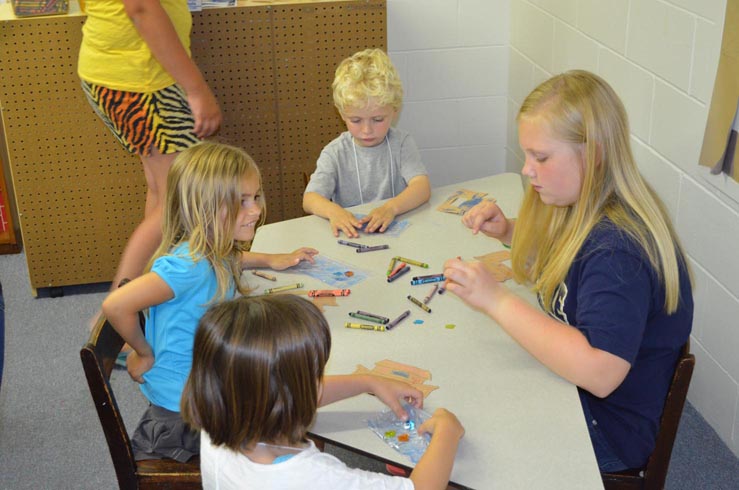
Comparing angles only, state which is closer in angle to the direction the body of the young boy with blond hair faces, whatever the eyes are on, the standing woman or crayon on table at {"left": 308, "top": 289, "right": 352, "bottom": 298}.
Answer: the crayon on table

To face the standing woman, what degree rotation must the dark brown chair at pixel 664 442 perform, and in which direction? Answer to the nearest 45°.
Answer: approximately 45° to its right

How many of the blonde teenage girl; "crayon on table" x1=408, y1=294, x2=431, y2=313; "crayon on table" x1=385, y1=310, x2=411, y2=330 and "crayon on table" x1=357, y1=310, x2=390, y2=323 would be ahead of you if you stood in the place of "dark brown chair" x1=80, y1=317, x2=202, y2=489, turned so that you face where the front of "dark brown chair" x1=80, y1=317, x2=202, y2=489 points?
4

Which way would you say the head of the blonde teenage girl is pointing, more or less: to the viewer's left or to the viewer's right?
to the viewer's left

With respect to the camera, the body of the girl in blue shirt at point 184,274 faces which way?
to the viewer's right

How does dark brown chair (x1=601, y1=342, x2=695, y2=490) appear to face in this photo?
to the viewer's left

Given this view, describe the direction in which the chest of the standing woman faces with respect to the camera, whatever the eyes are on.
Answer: to the viewer's right

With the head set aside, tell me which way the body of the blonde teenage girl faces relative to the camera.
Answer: to the viewer's left

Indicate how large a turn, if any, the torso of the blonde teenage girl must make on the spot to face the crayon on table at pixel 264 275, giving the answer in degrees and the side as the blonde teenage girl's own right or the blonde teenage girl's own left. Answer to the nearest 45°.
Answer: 0° — they already face it

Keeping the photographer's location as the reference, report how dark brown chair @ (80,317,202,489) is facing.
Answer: facing to the right of the viewer
